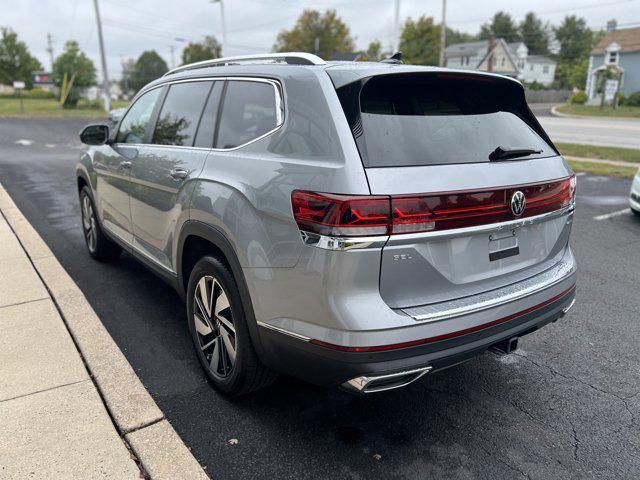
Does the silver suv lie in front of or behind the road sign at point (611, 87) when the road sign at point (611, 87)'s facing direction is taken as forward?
in front

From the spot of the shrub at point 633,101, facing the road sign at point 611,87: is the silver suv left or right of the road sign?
left

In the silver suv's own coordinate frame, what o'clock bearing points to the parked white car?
The parked white car is roughly at 3 o'clock from the silver suv.

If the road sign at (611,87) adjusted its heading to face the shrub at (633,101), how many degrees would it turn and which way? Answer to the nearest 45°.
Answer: approximately 135° to its left

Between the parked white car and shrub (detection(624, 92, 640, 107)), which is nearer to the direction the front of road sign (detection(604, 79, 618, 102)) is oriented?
the parked white car

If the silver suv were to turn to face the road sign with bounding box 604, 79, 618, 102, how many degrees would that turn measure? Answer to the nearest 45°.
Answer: approximately 90° to its right

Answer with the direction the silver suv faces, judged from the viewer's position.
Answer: facing away from the viewer and to the left of the viewer

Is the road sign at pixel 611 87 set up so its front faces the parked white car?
yes

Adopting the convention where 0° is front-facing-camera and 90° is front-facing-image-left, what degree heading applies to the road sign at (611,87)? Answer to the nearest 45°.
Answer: approximately 0°

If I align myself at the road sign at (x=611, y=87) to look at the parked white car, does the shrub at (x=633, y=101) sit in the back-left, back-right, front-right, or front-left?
back-left

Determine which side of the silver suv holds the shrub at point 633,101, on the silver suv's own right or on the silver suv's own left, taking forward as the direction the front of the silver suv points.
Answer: on the silver suv's own right
